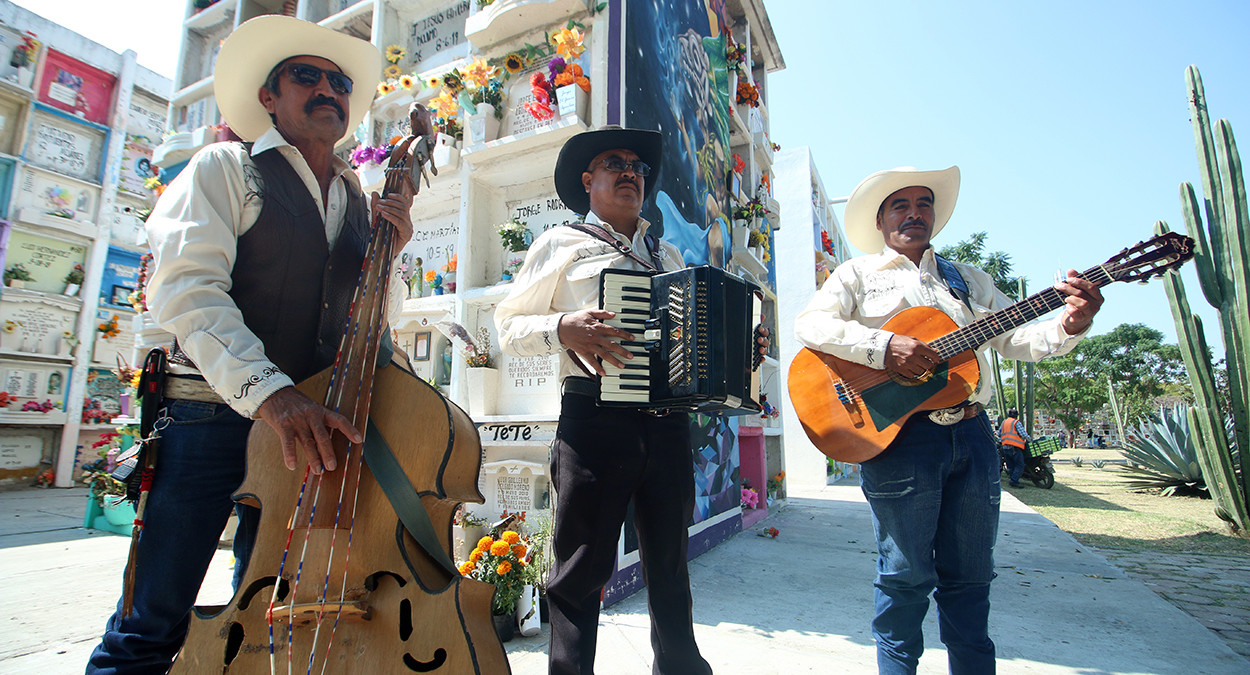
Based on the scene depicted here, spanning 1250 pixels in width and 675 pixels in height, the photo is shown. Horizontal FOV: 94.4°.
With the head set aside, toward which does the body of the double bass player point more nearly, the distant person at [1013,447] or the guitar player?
the guitar player

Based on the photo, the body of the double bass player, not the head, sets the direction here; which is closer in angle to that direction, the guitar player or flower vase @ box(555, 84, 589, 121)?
the guitar player

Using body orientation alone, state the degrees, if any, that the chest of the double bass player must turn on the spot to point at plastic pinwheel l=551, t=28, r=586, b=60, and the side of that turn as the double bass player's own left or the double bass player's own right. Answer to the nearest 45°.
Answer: approximately 90° to the double bass player's own left

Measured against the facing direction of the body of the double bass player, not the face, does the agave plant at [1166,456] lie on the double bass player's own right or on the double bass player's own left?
on the double bass player's own left

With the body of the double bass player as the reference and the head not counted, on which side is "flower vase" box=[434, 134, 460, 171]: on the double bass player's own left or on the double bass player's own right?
on the double bass player's own left

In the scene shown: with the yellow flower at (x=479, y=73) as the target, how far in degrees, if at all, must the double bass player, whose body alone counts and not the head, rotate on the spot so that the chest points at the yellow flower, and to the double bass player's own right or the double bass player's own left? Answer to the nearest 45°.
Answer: approximately 90° to the double bass player's own left

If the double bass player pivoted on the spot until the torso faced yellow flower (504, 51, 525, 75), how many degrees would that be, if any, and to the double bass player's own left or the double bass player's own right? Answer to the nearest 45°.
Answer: approximately 90° to the double bass player's own left

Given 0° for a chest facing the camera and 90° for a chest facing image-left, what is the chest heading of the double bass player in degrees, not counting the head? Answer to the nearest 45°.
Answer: approximately 315°

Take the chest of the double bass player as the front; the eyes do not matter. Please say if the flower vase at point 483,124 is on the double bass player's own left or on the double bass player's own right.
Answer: on the double bass player's own left
